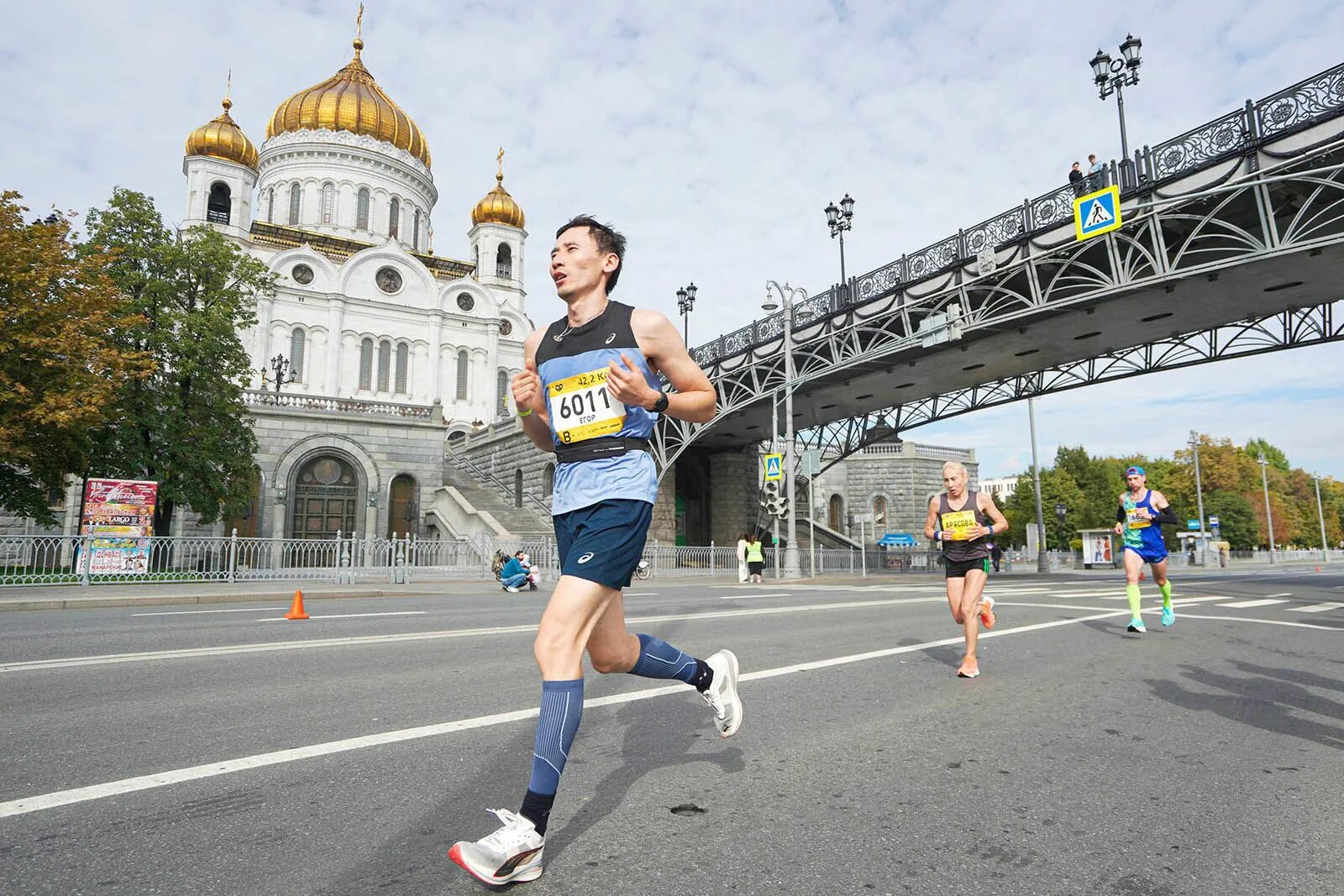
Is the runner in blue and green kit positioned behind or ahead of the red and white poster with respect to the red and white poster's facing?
ahead

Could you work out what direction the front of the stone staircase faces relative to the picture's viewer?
facing the viewer and to the right of the viewer

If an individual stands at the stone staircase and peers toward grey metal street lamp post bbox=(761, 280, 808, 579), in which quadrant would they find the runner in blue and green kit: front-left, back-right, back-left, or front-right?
front-right

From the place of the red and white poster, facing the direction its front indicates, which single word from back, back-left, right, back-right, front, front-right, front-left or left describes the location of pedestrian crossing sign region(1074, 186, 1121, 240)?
front-left

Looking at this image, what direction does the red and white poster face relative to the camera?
toward the camera

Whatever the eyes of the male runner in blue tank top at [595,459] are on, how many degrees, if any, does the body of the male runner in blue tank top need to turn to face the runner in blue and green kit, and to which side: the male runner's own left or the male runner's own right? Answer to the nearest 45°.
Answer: approximately 180°

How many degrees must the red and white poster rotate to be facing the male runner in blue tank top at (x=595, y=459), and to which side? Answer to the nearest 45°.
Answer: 0° — it already faces them

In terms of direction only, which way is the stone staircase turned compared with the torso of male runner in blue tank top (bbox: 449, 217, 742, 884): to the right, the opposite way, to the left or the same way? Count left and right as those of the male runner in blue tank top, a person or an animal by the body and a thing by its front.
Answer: to the left

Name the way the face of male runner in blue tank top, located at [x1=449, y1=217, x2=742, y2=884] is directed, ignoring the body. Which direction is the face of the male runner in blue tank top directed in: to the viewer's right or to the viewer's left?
to the viewer's left

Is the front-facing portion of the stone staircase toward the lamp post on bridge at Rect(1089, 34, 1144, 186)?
yes

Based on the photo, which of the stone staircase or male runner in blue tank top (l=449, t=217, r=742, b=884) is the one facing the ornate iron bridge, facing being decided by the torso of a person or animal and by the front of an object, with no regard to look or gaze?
the stone staircase

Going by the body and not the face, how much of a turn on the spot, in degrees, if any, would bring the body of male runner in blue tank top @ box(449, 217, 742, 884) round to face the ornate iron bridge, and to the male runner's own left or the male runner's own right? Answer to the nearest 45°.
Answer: approximately 180°

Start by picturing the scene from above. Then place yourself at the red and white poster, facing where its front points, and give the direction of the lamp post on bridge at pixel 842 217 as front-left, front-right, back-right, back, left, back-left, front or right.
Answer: left

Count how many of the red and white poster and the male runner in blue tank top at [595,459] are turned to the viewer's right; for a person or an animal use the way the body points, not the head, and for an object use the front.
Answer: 0

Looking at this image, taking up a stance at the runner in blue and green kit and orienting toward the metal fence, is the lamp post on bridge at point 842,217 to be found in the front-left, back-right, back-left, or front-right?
front-right
